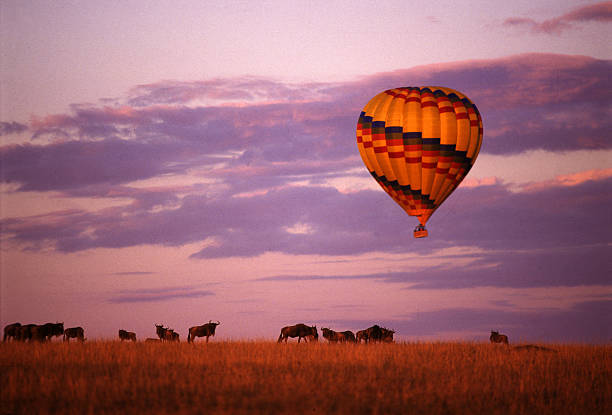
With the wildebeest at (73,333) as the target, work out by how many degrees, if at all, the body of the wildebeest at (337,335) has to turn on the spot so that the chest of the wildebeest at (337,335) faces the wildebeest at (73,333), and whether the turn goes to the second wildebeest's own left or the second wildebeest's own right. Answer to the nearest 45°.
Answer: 0° — it already faces it

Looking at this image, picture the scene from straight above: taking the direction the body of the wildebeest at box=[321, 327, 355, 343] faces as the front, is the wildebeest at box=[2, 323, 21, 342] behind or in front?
in front

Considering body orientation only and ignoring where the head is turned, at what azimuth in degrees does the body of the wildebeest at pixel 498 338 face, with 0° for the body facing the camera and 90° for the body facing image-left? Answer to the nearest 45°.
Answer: approximately 90°

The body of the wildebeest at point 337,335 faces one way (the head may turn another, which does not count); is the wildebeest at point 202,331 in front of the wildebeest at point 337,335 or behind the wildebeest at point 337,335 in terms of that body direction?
in front

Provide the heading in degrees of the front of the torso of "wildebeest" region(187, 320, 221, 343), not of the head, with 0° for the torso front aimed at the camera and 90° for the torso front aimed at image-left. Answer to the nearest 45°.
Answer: approximately 270°

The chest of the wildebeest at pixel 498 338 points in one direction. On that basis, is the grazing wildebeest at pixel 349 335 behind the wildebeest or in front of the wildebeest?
in front

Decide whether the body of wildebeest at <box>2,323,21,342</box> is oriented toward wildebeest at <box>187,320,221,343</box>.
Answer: yes

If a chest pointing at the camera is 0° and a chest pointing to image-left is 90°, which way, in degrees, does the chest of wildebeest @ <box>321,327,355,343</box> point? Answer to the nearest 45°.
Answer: approximately 90°

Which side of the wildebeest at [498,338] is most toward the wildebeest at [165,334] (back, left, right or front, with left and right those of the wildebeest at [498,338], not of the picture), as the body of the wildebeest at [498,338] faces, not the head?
front
